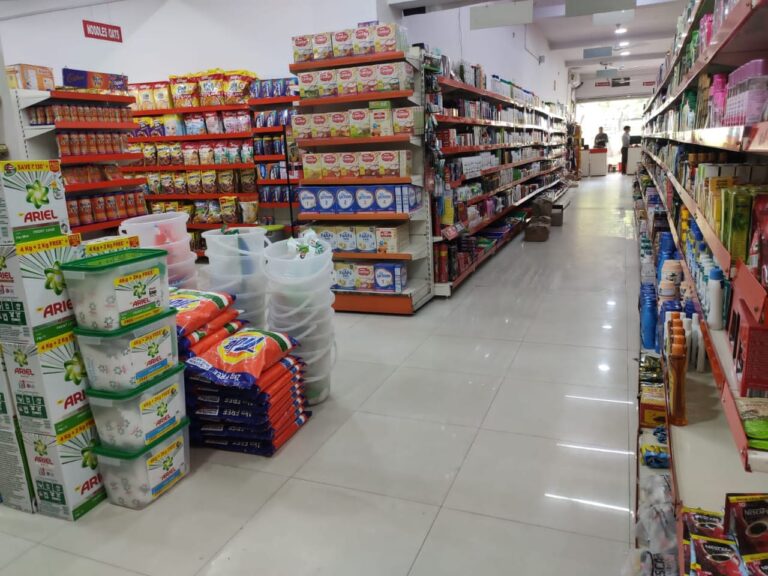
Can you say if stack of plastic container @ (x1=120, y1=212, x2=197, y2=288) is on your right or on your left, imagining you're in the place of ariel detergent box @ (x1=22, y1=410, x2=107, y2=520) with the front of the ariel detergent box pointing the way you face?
on your left

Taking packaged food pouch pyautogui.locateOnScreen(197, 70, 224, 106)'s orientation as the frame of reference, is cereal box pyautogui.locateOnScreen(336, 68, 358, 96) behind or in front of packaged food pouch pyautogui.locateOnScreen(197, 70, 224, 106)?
in front

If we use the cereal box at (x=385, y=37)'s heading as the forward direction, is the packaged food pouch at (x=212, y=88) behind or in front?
behind

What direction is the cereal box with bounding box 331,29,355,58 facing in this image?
toward the camera

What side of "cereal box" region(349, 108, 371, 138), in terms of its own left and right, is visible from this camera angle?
front

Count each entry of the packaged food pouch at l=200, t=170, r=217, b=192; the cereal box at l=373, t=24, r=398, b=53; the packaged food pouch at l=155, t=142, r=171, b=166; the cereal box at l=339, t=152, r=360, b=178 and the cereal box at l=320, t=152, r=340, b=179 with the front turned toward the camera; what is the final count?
5

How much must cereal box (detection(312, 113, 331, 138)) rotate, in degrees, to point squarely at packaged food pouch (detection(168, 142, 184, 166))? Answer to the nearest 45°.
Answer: approximately 135° to its right

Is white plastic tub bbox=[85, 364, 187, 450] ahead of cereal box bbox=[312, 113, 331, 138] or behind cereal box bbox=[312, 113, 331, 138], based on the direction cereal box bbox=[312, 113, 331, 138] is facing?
ahead

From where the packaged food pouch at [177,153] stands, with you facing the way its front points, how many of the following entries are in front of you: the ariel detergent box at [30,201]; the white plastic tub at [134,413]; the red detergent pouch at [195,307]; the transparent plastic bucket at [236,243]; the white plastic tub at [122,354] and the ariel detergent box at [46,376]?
6

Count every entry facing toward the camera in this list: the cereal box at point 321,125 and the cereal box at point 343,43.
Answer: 2

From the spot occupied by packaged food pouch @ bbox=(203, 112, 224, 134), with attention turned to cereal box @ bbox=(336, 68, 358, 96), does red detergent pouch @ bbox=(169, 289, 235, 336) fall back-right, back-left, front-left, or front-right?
front-right

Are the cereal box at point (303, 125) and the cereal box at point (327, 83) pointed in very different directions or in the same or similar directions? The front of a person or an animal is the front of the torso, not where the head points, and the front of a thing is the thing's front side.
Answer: same or similar directions

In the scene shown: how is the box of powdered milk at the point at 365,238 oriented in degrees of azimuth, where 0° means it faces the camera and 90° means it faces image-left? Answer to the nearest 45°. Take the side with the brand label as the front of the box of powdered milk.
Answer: approximately 0°
